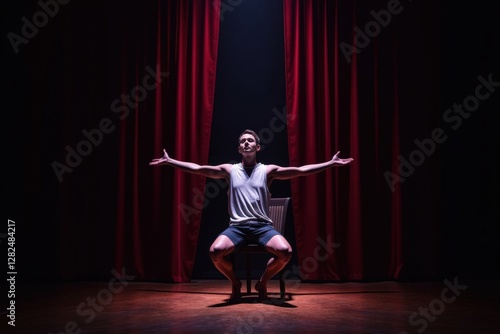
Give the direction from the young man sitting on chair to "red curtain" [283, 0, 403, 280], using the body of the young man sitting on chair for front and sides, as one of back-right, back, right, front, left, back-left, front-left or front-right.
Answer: back-left

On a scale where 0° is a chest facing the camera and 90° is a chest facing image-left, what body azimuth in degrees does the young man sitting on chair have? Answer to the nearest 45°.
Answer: approximately 0°

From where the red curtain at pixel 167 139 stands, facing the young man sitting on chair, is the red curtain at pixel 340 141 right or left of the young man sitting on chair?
left

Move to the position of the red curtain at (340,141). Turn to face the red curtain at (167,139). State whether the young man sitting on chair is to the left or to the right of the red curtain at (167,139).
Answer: left

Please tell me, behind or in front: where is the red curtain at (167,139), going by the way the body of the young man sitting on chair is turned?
behind
